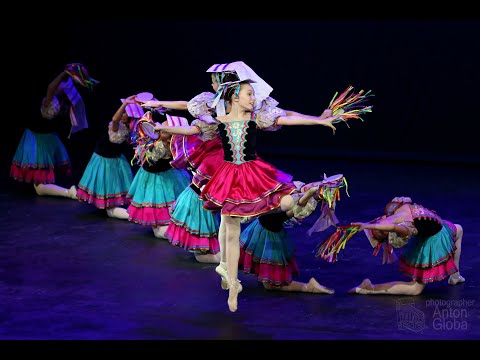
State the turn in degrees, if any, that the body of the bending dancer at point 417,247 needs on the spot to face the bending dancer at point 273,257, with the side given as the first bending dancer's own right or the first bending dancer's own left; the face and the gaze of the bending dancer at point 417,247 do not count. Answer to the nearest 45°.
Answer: approximately 180°

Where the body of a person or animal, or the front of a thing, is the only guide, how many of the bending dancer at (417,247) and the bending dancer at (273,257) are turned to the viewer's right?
1

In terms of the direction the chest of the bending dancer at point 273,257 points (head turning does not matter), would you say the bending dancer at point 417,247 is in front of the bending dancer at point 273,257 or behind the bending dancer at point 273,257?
behind

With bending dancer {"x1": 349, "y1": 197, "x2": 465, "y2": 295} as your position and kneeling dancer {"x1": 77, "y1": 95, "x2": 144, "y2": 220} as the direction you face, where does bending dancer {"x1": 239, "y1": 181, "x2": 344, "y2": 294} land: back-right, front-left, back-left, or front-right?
front-left

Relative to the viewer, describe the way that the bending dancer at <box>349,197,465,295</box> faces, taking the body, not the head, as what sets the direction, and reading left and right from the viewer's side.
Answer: facing to the right of the viewer

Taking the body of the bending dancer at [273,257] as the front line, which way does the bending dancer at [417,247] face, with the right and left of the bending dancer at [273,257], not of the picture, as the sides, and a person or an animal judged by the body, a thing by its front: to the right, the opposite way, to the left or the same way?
the opposite way
